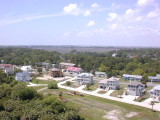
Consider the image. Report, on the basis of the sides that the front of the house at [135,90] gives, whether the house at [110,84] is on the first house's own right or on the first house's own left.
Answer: on the first house's own right

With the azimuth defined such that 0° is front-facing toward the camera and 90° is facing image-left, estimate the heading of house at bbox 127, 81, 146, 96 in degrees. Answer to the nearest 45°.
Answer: approximately 45°
